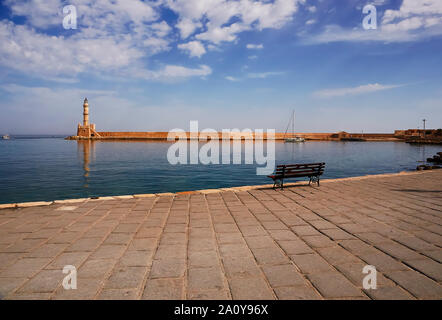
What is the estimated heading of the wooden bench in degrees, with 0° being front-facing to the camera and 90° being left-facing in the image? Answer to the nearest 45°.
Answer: approximately 135°
